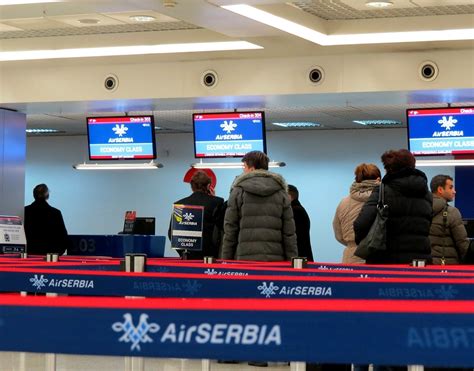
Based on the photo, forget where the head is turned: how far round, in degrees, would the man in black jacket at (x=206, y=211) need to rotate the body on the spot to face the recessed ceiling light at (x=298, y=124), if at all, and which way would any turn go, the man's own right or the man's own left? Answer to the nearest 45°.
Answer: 0° — they already face it

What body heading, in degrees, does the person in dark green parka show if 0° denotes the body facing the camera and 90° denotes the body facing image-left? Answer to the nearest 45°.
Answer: approximately 180°

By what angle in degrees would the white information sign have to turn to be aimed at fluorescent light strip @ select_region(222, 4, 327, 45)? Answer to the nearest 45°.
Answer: approximately 45° to its left

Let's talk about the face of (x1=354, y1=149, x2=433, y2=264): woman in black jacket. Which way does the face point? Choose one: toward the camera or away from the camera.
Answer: away from the camera

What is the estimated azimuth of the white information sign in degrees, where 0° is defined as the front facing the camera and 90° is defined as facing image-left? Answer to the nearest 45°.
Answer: approximately 0°

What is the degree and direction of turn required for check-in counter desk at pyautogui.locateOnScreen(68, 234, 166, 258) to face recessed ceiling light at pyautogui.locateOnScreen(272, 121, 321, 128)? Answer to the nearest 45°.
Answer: approximately 135° to its left

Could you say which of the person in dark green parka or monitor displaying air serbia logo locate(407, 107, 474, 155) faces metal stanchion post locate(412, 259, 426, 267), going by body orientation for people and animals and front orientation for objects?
the monitor displaying air serbia logo

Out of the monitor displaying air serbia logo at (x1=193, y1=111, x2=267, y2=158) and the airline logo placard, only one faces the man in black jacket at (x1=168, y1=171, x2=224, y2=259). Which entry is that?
the monitor displaying air serbia logo

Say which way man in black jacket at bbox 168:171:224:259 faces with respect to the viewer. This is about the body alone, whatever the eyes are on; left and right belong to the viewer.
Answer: facing away from the viewer

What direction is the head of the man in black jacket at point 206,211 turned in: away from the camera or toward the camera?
away from the camera
